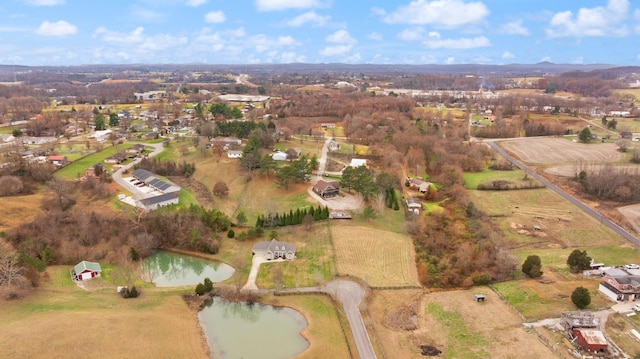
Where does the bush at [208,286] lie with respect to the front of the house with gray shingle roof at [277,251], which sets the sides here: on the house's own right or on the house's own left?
on the house's own right

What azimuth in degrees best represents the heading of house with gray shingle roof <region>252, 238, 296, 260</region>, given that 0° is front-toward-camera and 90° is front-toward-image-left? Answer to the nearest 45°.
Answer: approximately 0°

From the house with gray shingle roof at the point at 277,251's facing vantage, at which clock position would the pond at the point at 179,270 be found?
The pond is roughly at 3 o'clock from the house with gray shingle roof.

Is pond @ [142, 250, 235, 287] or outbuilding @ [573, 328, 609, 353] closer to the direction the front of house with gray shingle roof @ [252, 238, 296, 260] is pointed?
the outbuilding

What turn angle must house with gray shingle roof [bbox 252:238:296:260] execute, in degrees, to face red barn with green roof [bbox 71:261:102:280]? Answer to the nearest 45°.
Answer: approximately 90° to its right

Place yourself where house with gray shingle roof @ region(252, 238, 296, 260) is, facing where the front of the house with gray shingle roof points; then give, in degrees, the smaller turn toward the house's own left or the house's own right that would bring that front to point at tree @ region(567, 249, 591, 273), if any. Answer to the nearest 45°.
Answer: approximately 90° to the house's own left

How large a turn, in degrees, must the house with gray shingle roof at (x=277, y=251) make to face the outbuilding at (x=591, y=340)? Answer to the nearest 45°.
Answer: approximately 45° to its left

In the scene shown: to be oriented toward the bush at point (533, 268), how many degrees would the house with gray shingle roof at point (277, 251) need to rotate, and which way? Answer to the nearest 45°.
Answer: approximately 90° to its left

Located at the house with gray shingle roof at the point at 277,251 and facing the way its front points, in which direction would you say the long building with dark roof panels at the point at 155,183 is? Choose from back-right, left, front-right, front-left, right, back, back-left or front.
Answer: back-right

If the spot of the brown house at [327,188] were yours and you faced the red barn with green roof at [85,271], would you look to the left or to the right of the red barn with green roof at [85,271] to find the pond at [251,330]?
left
